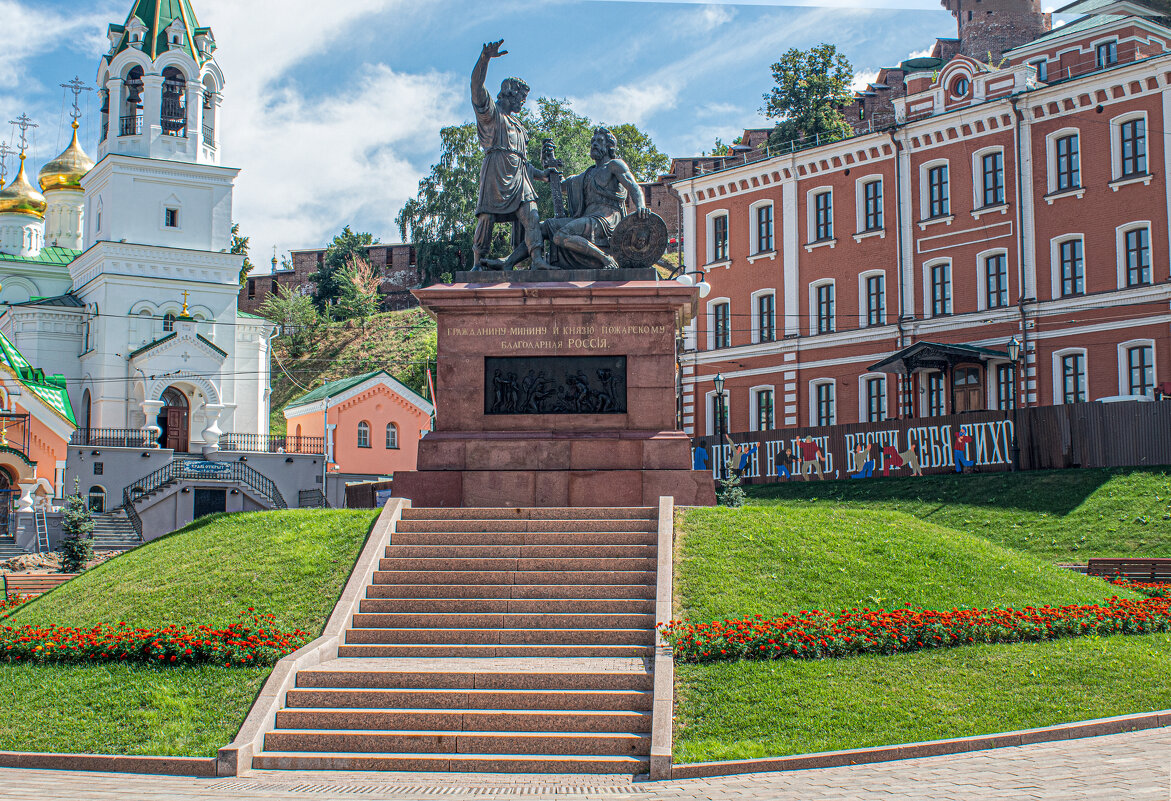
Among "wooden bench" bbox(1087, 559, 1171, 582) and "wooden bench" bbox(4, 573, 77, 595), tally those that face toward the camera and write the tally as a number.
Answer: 2

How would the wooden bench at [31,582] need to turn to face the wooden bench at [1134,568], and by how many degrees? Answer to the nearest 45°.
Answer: approximately 45° to its left

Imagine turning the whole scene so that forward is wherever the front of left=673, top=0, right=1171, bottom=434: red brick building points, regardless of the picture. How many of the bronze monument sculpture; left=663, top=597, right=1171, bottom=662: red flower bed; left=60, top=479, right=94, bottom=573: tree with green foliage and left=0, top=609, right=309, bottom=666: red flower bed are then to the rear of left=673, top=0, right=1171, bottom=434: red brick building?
0

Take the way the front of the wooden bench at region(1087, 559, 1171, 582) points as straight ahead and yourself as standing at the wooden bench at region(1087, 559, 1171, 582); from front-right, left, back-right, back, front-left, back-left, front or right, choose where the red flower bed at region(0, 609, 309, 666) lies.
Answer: front-right

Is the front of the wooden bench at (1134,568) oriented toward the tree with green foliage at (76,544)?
no

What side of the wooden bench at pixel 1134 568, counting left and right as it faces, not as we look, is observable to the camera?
front

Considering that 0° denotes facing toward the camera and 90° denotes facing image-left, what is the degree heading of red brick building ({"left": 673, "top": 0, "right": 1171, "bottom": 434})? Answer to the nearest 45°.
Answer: approximately 45°

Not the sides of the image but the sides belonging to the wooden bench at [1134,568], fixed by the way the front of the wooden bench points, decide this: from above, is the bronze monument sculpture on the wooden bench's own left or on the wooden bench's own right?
on the wooden bench's own right

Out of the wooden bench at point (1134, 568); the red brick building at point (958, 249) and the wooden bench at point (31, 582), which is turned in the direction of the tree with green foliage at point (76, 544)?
the red brick building

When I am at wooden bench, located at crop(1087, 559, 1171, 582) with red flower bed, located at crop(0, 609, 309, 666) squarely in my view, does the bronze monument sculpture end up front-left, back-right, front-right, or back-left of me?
front-right

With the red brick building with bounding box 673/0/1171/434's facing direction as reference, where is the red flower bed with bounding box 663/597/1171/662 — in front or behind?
in front

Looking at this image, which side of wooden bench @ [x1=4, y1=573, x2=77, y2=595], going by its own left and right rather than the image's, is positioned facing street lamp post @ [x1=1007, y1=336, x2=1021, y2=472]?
left

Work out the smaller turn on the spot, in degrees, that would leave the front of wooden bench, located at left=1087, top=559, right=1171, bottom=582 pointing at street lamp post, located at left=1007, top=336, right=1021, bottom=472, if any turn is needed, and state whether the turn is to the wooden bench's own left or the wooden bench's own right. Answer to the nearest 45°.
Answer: approximately 180°

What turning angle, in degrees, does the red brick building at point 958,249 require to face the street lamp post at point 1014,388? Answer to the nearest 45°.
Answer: approximately 45° to its left

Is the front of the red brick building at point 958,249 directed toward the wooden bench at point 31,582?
yes

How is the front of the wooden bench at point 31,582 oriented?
toward the camera
